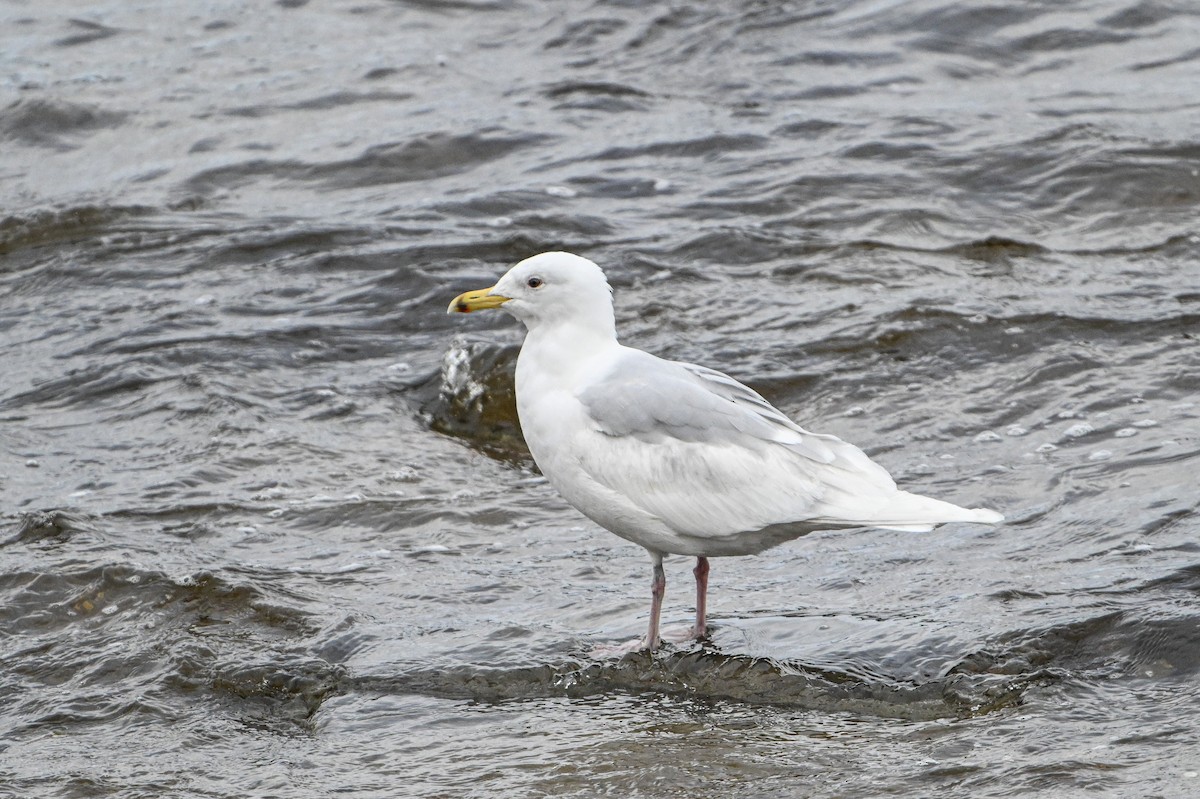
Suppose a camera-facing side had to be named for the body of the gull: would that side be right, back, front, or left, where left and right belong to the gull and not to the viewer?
left
